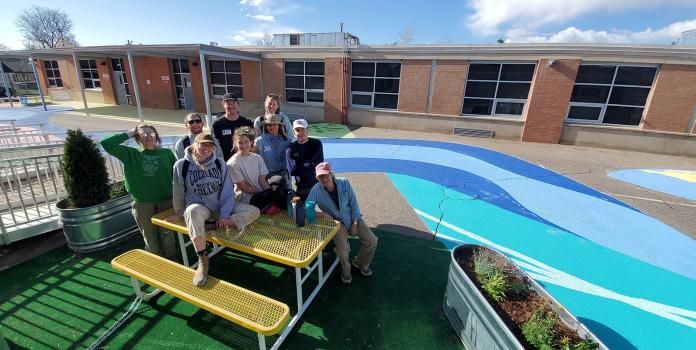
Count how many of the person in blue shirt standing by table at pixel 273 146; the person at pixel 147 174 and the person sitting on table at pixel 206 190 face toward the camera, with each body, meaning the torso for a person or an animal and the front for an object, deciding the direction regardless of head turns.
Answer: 3

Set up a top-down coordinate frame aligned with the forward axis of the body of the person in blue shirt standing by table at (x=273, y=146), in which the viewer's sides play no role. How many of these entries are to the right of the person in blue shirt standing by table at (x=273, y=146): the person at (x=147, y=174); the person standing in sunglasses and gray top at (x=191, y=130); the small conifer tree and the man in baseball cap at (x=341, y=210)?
3

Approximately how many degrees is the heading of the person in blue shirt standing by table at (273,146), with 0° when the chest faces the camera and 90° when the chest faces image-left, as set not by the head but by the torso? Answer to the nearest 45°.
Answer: approximately 0°

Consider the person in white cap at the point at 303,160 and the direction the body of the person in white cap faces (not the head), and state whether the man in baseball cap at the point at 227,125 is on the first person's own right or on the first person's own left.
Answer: on the first person's own right

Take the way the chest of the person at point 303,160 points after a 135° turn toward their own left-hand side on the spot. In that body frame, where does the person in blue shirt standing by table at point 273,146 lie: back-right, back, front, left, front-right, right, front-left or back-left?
left

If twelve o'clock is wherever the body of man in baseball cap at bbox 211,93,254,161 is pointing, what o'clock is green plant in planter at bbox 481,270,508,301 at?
The green plant in planter is roughly at 11 o'clock from the man in baseball cap.

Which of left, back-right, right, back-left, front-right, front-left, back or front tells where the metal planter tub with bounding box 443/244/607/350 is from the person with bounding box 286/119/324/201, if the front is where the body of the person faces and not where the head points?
front-left

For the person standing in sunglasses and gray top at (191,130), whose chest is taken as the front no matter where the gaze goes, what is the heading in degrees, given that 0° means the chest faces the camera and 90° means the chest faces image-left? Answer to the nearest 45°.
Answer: approximately 0°

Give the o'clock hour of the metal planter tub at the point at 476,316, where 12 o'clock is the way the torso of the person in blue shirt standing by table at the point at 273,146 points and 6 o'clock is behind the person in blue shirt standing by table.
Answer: The metal planter tub is roughly at 11 o'clock from the person in blue shirt standing by table.

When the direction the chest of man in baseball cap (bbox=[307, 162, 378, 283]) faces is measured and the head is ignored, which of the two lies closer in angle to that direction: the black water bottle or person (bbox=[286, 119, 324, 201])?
the black water bottle

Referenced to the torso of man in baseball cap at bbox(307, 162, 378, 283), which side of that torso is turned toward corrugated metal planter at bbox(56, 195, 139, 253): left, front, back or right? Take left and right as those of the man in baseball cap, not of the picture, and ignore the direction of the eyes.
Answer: right

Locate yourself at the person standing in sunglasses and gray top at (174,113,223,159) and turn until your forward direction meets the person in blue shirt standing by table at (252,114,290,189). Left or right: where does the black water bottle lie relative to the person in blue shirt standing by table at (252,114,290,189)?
right

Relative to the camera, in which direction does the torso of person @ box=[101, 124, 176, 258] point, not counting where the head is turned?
toward the camera

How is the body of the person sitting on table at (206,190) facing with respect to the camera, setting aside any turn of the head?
toward the camera
